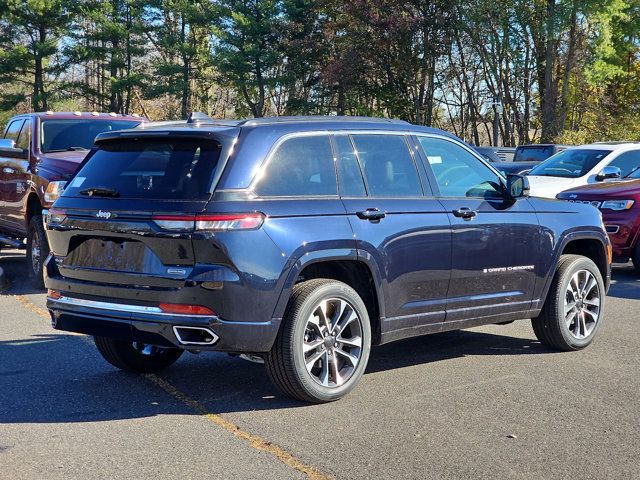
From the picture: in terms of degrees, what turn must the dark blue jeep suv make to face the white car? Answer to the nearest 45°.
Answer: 0° — it already faces it

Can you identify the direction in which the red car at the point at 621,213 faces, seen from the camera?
facing the viewer and to the left of the viewer

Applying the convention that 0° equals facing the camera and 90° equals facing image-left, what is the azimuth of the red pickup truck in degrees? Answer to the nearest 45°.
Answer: approximately 315°

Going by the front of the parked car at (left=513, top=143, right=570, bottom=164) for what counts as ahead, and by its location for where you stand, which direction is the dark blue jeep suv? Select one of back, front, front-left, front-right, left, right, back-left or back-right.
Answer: front-left

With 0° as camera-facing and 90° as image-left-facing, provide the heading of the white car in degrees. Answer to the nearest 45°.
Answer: approximately 45°

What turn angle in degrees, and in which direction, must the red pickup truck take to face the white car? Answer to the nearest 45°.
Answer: approximately 45° to its left

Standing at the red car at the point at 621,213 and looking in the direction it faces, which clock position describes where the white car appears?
The white car is roughly at 4 o'clock from the red car.

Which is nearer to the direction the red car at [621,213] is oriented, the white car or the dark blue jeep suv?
the dark blue jeep suv

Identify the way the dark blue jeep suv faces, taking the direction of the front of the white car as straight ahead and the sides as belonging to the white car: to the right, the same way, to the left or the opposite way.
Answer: the opposite way

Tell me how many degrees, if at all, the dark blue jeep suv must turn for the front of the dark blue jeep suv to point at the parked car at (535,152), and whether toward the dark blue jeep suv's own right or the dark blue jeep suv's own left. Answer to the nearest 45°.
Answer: approximately 45° to the dark blue jeep suv's own left

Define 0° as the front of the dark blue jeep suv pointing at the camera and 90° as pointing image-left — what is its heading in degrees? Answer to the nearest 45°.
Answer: approximately 225°

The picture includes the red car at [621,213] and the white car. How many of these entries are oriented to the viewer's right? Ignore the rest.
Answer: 0

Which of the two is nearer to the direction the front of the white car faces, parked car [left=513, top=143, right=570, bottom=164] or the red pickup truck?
the red pickup truck

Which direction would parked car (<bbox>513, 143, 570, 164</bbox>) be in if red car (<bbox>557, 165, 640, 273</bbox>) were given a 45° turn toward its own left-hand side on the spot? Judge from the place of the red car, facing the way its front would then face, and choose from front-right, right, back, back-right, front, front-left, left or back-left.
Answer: back
